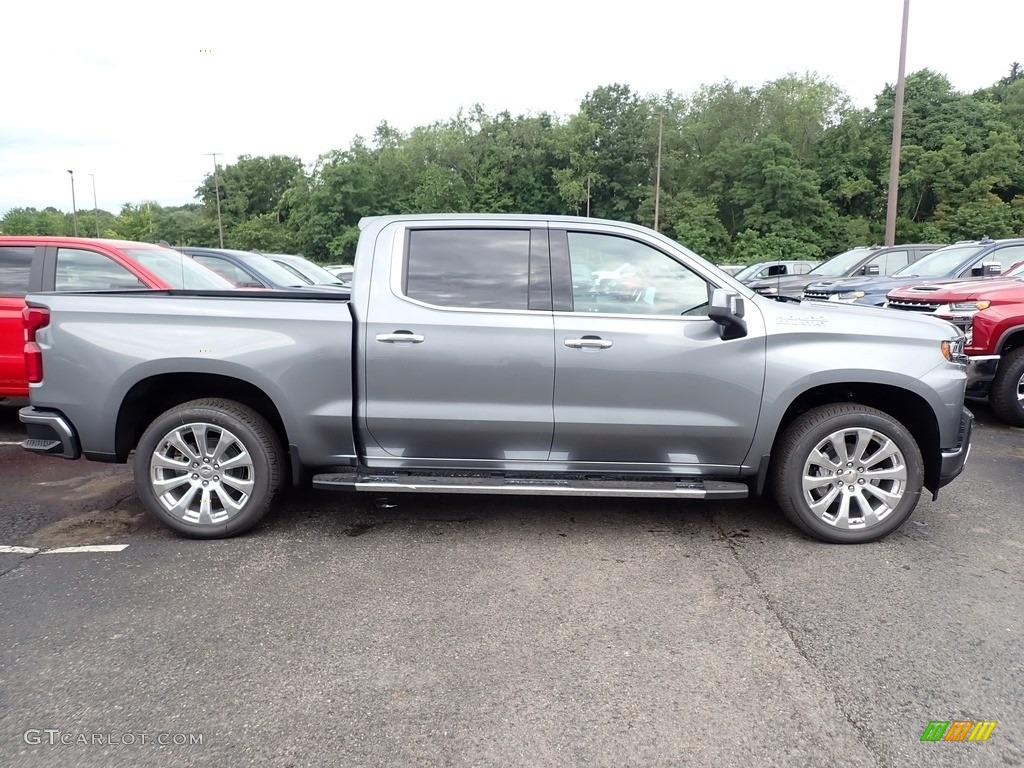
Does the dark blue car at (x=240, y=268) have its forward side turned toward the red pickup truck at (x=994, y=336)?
yes

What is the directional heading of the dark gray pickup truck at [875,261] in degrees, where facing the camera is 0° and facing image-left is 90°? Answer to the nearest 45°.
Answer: approximately 45°

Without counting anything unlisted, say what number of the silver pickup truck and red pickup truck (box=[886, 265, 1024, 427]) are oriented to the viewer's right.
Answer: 1

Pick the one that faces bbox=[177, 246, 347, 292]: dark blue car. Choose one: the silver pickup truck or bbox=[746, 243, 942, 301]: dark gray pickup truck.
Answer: bbox=[746, 243, 942, 301]: dark gray pickup truck

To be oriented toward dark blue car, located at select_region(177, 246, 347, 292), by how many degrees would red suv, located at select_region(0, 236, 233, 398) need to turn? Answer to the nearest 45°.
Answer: approximately 90° to its left

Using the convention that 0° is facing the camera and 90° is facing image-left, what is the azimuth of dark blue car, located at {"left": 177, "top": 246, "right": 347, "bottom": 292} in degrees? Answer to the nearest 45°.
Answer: approximately 315°

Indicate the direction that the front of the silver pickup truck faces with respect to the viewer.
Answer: facing to the right of the viewer

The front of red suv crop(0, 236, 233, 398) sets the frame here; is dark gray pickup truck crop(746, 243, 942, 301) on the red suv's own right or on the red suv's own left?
on the red suv's own left
